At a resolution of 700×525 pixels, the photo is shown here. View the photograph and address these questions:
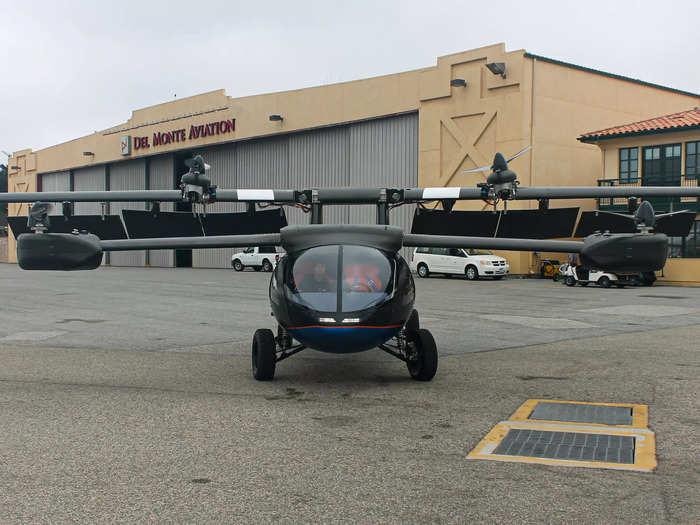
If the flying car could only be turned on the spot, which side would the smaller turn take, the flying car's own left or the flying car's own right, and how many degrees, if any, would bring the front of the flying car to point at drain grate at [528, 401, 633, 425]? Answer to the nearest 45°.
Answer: approximately 45° to the flying car's own left

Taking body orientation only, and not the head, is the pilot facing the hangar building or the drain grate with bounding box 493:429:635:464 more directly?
the drain grate

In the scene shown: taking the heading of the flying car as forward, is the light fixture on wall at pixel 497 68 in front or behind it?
behind

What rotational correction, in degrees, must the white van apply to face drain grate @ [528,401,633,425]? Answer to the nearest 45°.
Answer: approximately 45° to its right

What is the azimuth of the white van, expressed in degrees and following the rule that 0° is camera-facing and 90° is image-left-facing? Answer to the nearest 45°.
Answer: approximately 315°
